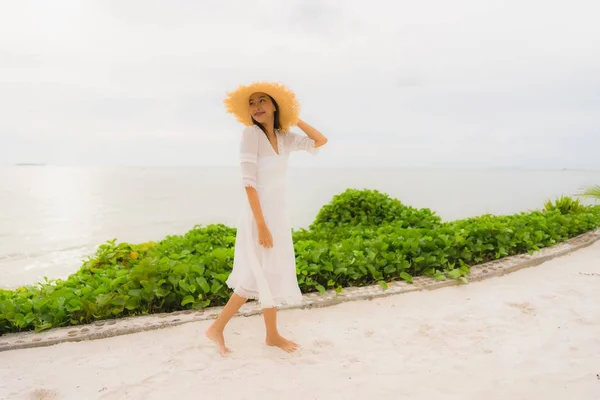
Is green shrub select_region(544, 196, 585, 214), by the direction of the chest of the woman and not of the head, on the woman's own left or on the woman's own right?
on the woman's own left

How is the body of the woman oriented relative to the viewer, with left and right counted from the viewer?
facing the viewer and to the right of the viewer

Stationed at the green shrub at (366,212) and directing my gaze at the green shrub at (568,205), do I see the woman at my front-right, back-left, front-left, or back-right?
back-right

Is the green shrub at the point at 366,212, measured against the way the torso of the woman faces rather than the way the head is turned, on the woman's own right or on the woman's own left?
on the woman's own left
